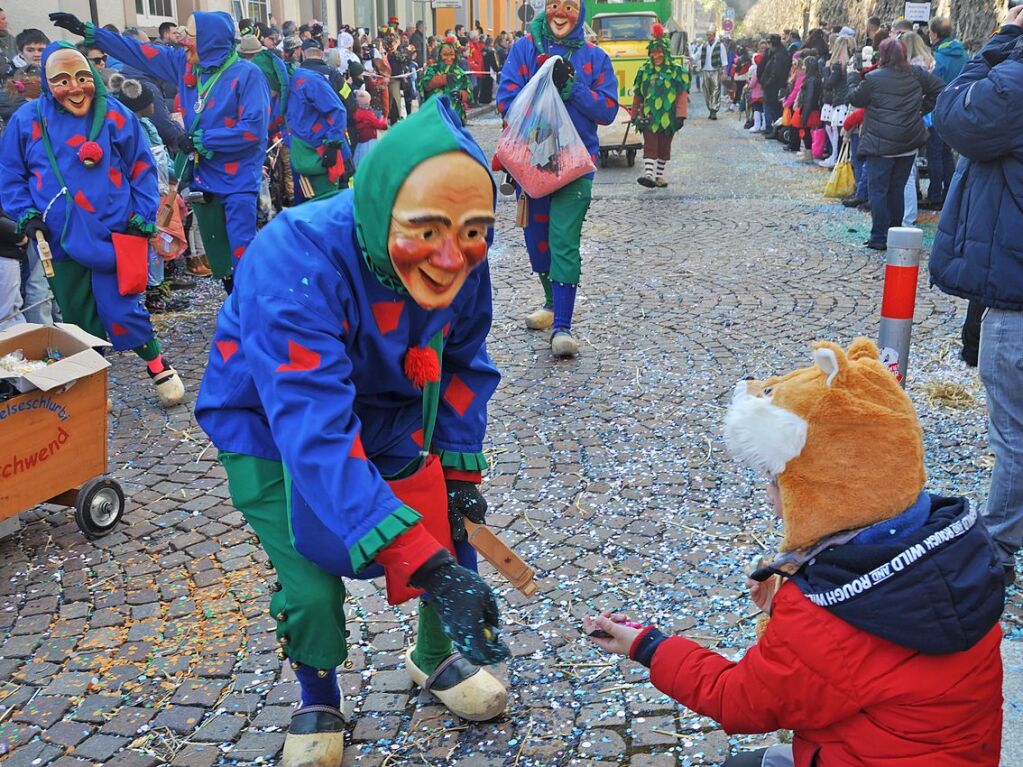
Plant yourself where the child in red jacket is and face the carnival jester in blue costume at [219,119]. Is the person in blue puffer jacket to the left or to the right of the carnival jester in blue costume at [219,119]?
right

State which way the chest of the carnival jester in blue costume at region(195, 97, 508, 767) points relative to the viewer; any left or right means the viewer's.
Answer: facing the viewer and to the right of the viewer

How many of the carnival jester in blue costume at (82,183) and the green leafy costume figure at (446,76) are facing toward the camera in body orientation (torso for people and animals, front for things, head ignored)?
2

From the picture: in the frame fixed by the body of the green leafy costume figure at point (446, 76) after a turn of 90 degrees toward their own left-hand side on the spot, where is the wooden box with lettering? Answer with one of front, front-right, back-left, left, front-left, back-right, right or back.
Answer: right

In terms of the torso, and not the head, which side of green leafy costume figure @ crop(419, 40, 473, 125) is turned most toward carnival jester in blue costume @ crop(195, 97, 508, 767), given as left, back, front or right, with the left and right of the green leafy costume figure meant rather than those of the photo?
front

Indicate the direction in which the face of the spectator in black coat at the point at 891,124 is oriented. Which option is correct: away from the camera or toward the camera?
away from the camera

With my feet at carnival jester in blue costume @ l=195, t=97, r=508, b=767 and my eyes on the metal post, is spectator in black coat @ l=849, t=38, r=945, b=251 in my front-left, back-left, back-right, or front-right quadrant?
front-left

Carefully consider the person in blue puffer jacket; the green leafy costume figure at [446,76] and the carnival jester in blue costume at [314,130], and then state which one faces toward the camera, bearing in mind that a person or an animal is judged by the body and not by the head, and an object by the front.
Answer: the green leafy costume figure

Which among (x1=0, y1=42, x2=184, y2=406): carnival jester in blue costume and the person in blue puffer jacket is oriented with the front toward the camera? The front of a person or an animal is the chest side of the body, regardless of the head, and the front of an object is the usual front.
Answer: the carnival jester in blue costume

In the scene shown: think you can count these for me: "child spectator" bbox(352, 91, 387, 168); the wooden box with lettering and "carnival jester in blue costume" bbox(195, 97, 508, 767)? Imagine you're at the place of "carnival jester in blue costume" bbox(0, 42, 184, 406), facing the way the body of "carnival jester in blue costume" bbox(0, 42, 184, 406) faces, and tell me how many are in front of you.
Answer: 2

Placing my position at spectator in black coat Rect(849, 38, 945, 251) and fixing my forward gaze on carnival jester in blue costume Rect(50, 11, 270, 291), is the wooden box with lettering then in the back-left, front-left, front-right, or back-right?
front-left

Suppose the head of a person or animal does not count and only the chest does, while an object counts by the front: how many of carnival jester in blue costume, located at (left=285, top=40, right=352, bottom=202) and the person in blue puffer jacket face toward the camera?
0

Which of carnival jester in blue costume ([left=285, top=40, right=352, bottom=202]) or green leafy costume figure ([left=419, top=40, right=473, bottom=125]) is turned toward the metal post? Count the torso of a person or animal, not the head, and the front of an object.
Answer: the green leafy costume figure

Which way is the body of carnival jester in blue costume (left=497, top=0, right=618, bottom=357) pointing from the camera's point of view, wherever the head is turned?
toward the camera

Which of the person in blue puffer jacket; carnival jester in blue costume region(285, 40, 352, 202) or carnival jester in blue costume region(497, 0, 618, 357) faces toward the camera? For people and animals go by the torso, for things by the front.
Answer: carnival jester in blue costume region(497, 0, 618, 357)

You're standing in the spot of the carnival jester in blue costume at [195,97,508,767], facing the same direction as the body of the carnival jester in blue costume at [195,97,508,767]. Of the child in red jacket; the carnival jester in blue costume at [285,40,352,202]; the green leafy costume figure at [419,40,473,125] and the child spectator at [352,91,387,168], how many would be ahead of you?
1

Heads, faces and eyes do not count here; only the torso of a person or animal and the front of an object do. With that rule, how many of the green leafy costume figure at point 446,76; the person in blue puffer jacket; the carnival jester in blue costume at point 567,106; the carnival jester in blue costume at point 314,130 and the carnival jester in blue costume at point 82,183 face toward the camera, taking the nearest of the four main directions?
3

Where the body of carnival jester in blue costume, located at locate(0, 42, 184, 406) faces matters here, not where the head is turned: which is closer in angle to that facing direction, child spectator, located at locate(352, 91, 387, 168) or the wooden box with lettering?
the wooden box with lettering

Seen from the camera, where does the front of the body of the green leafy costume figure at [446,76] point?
toward the camera

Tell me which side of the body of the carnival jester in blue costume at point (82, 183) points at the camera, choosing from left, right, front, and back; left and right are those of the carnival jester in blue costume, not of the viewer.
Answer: front

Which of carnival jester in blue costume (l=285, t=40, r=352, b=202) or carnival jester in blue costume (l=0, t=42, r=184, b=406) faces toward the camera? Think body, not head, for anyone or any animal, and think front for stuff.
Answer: carnival jester in blue costume (l=0, t=42, r=184, b=406)
